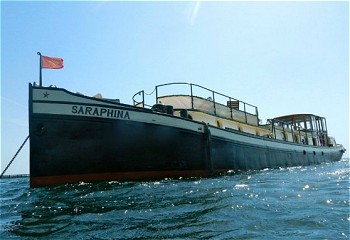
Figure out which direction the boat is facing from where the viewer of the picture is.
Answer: facing the viewer and to the left of the viewer
